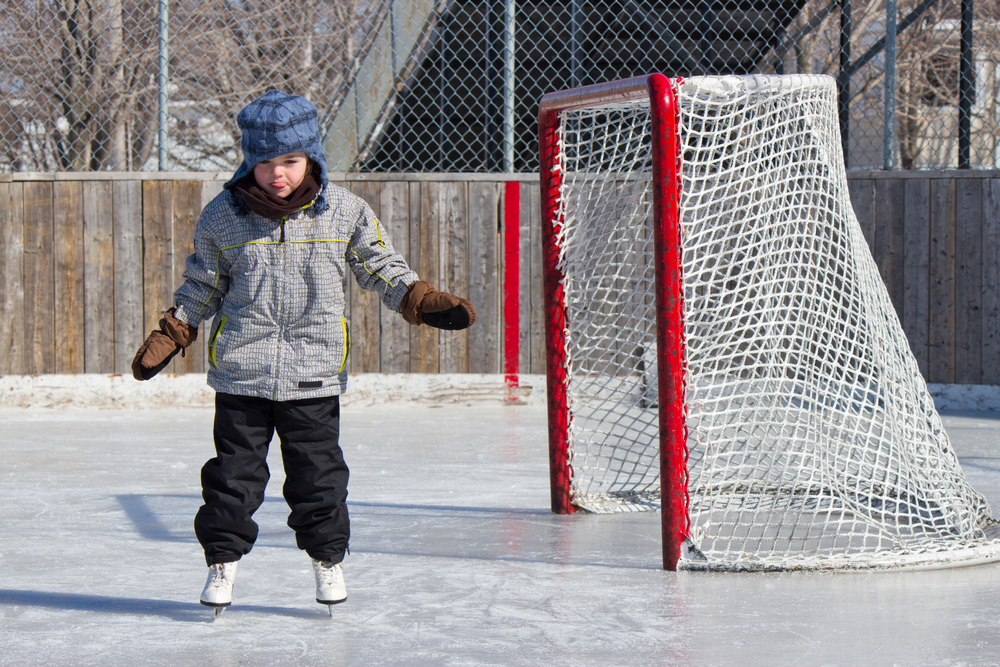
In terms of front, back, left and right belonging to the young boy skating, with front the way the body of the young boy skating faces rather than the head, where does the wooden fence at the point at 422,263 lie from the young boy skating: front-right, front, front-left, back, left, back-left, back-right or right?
back

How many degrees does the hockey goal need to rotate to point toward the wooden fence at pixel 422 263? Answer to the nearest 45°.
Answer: approximately 45° to its right

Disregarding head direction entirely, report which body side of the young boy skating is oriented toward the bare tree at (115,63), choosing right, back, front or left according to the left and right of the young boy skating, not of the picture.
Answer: back

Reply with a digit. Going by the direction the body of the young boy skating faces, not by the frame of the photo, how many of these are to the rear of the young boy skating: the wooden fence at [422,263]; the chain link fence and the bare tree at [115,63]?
3

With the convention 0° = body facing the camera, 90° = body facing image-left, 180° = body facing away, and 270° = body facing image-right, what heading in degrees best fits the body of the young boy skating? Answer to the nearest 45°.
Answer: approximately 0°

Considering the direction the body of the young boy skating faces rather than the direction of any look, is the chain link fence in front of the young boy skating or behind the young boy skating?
behind

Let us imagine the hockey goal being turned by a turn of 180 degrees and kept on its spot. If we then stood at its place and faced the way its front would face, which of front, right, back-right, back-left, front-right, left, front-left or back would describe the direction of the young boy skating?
back-right

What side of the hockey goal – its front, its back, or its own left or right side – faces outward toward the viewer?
left

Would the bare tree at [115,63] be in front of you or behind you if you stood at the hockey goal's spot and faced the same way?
in front
